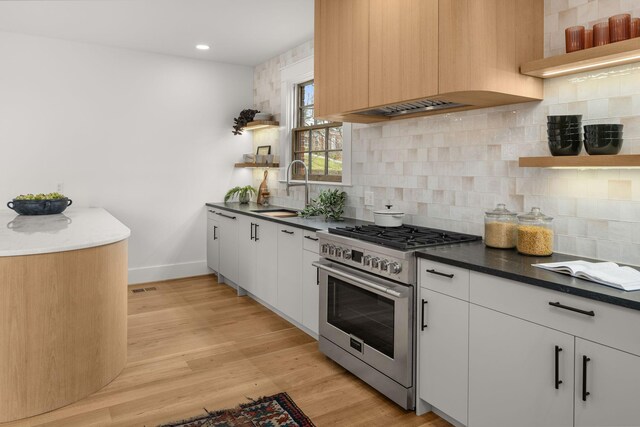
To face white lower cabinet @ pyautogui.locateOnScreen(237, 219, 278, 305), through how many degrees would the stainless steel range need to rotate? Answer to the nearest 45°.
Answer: approximately 90° to its right

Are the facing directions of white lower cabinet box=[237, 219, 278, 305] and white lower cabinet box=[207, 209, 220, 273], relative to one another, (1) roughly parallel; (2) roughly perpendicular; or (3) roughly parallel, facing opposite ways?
roughly parallel

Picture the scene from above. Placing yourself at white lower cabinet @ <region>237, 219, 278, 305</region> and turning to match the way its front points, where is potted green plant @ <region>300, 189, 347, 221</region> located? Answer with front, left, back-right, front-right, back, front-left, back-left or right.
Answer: left

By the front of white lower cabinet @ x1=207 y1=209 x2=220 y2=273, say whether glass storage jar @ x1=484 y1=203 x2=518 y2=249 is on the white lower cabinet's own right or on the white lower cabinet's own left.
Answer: on the white lower cabinet's own left

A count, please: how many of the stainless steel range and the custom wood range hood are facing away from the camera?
0

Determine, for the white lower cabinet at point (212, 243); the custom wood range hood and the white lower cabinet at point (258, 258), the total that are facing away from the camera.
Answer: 0

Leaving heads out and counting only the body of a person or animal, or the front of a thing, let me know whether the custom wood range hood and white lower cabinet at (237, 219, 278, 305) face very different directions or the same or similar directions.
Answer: same or similar directions

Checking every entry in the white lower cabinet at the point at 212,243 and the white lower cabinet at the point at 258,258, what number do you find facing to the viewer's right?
0

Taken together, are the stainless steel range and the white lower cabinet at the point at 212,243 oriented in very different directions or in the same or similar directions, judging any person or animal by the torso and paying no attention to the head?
same or similar directions

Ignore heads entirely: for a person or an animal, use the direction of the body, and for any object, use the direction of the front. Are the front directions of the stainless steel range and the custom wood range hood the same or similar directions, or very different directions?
same or similar directions

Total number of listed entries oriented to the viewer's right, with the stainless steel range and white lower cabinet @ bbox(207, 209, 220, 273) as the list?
0

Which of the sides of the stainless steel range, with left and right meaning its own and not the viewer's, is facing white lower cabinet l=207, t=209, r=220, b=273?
right

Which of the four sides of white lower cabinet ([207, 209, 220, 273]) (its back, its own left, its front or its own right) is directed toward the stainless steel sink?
left

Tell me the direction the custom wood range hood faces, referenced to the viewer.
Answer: facing the viewer and to the left of the viewer

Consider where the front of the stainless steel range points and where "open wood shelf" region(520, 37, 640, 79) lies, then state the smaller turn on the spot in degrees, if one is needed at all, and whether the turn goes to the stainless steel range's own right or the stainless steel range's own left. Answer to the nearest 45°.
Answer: approximately 90° to the stainless steel range's own left
